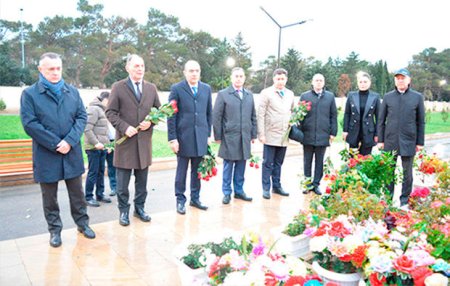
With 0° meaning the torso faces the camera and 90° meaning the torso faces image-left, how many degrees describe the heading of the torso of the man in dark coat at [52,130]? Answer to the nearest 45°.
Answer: approximately 315°

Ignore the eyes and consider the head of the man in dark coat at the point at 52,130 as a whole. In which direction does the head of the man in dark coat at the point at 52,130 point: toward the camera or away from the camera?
toward the camera

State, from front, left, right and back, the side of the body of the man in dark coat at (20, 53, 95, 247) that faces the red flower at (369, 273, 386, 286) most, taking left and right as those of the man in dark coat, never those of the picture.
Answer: front

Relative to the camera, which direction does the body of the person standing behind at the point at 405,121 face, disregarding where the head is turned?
toward the camera

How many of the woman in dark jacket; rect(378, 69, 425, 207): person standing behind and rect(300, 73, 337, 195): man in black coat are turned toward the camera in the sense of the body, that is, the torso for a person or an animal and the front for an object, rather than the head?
3

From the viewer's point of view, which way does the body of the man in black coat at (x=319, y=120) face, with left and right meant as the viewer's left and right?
facing the viewer

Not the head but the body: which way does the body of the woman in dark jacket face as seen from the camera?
toward the camera

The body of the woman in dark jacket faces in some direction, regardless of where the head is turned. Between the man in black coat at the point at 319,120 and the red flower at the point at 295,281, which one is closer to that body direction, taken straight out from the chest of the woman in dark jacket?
the red flower

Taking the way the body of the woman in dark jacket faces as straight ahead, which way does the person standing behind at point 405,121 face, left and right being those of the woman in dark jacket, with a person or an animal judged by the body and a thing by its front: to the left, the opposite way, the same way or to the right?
the same way

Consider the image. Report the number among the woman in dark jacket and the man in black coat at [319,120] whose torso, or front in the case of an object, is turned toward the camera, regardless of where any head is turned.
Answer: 2

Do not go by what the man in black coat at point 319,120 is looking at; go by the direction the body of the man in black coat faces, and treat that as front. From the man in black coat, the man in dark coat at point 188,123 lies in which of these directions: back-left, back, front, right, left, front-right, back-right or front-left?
front-right
